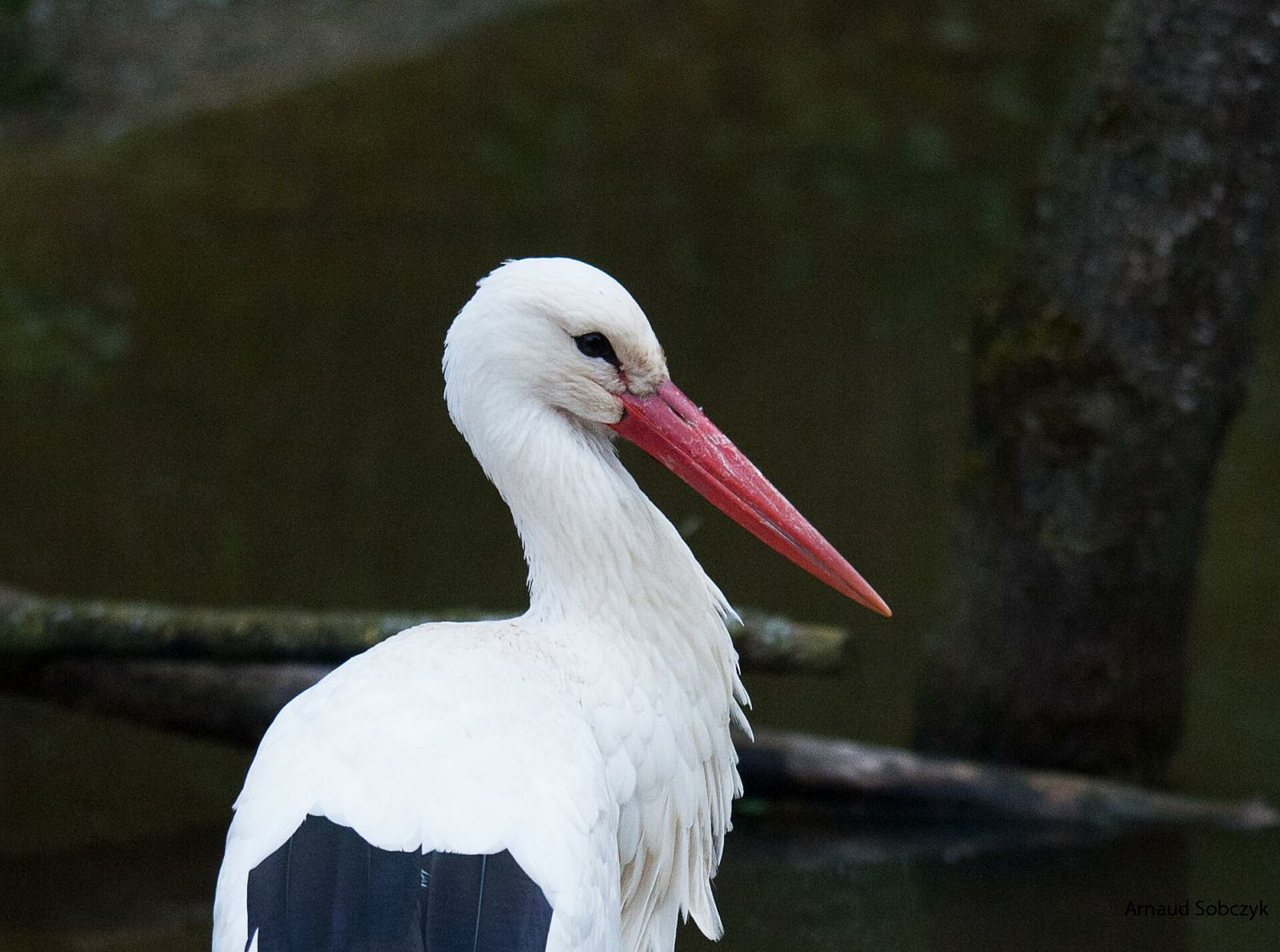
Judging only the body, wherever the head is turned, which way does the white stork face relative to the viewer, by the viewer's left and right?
facing away from the viewer and to the right of the viewer

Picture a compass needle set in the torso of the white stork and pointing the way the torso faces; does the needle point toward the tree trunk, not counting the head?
yes

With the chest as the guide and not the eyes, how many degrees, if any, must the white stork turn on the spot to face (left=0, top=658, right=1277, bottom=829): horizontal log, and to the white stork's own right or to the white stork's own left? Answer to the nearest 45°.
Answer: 0° — it already faces it
